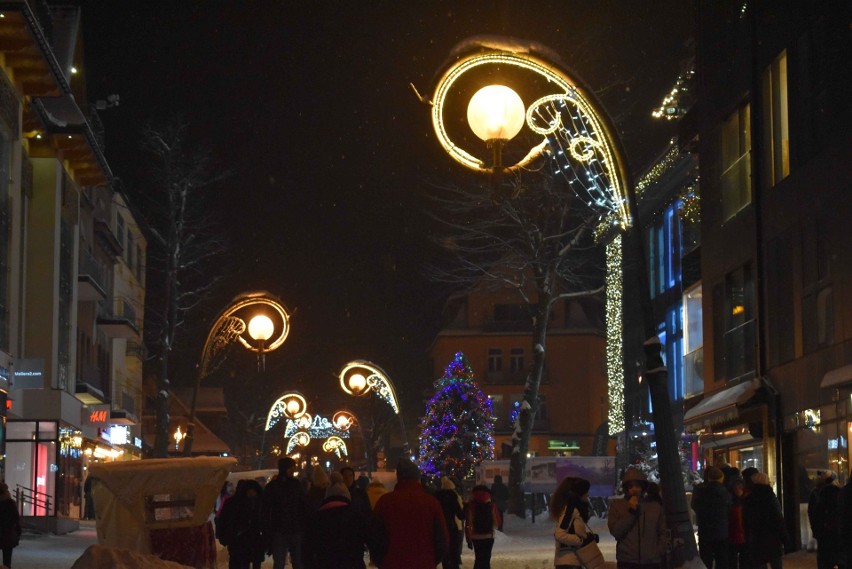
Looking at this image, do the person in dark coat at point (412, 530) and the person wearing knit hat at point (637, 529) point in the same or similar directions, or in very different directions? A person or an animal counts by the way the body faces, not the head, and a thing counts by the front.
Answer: very different directions

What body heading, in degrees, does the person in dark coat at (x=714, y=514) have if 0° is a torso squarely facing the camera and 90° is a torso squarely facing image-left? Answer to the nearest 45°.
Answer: approximately 180°

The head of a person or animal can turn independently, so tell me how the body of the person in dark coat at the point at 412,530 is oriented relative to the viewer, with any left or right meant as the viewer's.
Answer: facing away from the viewer

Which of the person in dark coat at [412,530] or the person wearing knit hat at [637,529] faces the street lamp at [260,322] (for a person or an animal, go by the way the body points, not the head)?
the person in dark coat

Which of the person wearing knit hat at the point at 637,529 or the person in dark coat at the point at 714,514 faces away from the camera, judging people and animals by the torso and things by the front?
the person in dark coat

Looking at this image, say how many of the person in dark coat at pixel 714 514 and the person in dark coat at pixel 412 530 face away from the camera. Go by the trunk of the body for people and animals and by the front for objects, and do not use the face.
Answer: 2

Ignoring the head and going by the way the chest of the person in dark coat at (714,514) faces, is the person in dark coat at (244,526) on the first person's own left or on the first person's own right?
on the first person's own left

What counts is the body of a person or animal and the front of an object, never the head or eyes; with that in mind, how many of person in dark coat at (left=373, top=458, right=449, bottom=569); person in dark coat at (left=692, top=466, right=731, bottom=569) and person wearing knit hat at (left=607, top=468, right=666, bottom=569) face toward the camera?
1

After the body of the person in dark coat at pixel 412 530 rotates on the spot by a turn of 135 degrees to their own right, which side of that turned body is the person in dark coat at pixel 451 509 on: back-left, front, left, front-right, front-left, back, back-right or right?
back-left

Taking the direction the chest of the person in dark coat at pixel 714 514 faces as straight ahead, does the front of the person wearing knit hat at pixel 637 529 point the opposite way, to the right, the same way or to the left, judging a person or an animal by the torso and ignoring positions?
the opposite way

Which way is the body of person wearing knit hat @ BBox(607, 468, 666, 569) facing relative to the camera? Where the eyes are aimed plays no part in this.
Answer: toward the camera

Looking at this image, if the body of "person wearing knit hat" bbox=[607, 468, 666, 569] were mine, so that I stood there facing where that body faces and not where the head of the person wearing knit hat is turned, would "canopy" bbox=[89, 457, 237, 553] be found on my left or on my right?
on my right

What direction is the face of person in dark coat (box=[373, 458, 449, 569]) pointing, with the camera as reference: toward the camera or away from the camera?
away from the camera
